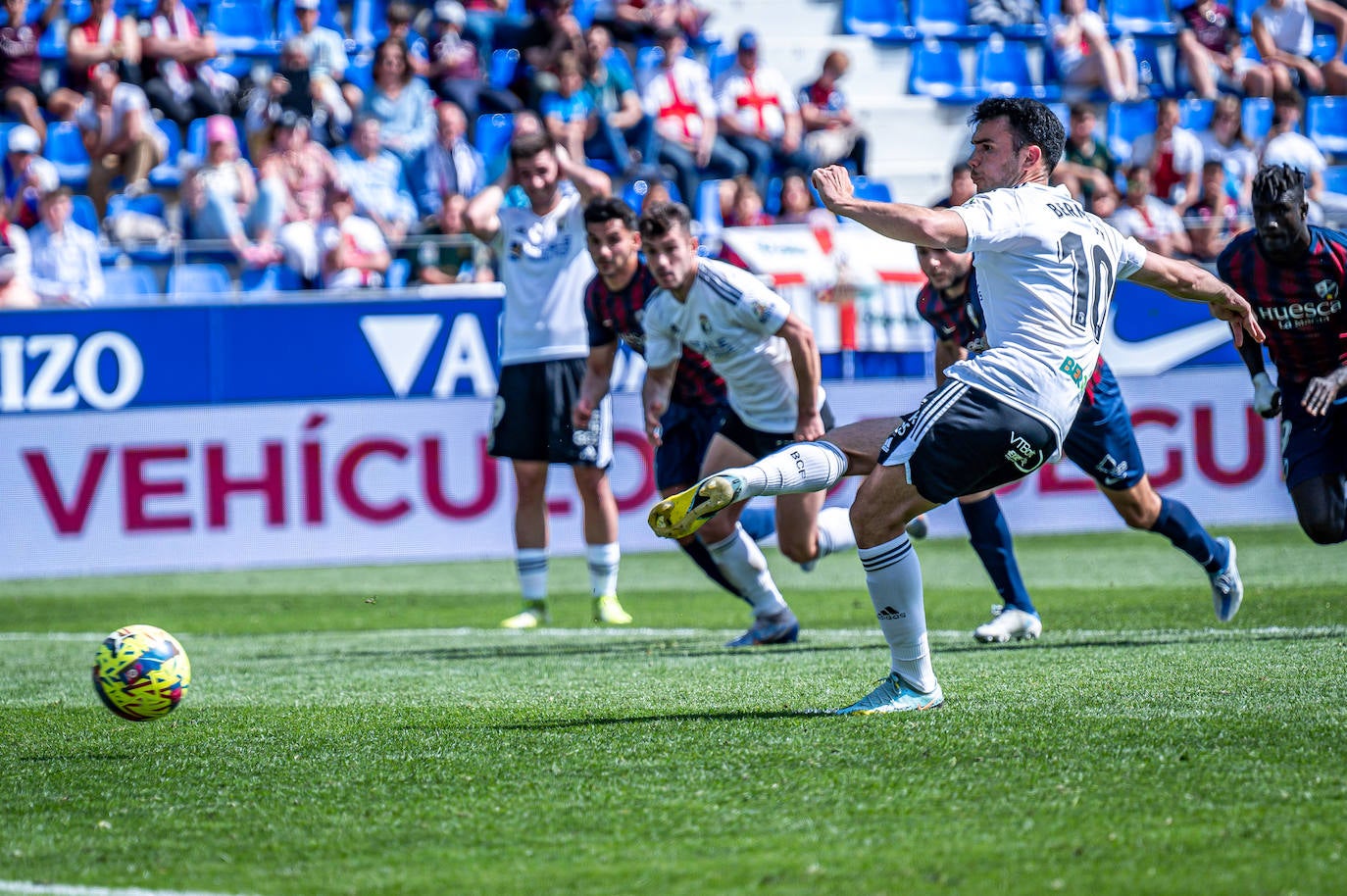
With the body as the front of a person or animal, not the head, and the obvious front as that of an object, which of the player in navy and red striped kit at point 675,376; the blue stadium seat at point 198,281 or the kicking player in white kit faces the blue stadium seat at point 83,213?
the kicking player in white kit

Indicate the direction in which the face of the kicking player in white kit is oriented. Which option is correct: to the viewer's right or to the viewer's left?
to the viewer's left

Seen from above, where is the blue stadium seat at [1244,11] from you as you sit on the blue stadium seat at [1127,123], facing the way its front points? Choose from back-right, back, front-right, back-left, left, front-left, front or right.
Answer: back-left

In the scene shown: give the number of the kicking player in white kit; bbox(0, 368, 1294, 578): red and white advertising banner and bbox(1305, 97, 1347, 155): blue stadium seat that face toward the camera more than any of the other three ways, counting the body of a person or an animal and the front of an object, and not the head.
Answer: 2

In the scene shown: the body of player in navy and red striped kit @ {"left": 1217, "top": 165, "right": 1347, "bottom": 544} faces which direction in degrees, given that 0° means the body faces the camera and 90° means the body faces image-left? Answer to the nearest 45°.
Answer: approximately 0°

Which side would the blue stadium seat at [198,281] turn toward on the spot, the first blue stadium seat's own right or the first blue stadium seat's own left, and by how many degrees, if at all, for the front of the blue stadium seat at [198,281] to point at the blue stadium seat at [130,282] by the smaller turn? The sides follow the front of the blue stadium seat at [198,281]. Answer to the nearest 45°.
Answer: approximately 135° to the first blue stadium seat's own right

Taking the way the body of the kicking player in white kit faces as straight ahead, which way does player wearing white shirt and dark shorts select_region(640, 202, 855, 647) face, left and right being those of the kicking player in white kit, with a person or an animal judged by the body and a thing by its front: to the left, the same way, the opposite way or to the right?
to the left

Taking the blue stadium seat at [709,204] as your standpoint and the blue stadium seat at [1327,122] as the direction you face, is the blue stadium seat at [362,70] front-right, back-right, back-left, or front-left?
back-left

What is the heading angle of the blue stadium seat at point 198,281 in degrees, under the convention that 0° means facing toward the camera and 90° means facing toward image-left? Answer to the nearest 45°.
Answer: approximately 0°

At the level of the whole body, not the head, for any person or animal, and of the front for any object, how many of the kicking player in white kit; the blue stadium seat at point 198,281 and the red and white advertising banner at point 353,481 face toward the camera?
2

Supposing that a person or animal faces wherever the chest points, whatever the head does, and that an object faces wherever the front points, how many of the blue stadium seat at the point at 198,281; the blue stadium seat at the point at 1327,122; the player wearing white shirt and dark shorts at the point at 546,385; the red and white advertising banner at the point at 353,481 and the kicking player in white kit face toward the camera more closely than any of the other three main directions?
4
